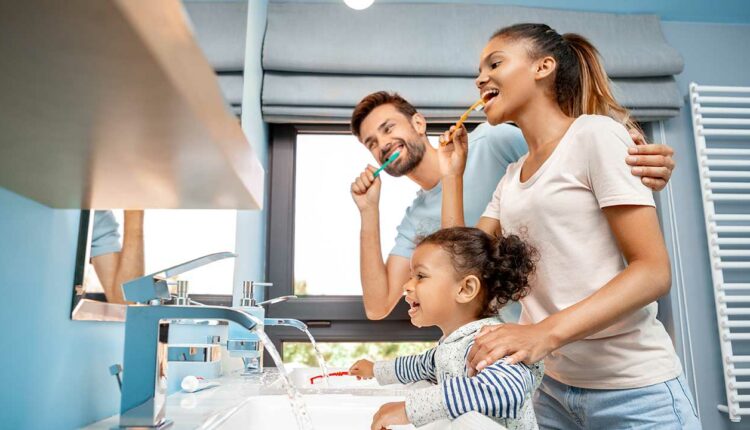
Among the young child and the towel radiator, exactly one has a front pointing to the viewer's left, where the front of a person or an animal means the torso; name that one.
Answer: the young child

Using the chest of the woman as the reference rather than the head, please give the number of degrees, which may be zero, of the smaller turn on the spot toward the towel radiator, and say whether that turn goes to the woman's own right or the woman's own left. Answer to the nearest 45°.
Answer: approximately 135° to the woman's own right

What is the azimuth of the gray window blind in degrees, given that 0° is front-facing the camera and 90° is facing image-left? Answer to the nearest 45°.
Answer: approximately 0°

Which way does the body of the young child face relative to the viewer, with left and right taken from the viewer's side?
facing to the left of the viewer

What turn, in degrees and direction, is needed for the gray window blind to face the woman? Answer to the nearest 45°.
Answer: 0° — it already faces them

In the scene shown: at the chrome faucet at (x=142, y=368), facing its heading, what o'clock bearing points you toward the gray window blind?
The gray window blind is roughly at 10 o'clock from the chrome faucet.

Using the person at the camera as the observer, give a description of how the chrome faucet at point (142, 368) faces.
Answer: facing to the right of the viewer

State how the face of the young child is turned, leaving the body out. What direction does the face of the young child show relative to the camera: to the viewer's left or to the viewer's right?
to the viewer's left
